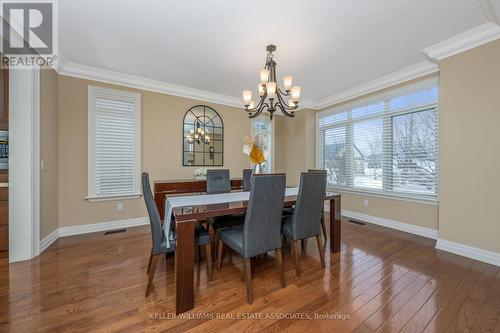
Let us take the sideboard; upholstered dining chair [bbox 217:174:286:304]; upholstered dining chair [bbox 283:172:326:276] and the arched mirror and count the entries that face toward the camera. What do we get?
2

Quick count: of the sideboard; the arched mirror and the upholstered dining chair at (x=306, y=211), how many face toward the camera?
2

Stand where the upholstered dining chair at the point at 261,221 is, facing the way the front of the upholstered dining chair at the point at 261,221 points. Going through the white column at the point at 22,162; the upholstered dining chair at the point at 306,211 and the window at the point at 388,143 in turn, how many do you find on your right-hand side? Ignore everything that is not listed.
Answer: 2

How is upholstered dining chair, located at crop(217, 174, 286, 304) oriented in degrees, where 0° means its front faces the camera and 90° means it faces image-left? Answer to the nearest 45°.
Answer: approximately 135°

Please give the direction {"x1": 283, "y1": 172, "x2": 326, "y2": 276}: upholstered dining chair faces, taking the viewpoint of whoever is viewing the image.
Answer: facing away from the viewer and to the left of the viewer

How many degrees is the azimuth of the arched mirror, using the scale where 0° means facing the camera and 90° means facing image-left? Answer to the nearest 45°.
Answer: approximately 0°

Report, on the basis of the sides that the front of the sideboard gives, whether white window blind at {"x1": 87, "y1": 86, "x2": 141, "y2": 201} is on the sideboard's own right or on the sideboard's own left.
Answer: on the sideboard's own right

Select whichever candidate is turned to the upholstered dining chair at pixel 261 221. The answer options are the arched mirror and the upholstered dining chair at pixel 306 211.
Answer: the arched mirror

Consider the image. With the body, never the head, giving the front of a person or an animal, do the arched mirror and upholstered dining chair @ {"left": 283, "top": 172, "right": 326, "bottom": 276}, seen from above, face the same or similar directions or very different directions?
very different directions

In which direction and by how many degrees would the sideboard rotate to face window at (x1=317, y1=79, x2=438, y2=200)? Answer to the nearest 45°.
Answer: approximately 90° to its left
